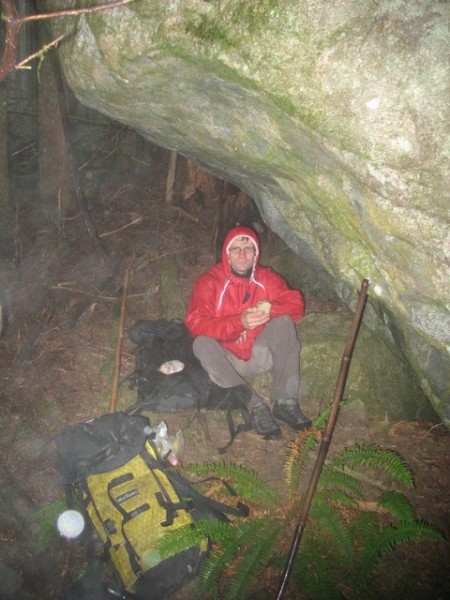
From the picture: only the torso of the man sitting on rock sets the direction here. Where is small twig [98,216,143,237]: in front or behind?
behind

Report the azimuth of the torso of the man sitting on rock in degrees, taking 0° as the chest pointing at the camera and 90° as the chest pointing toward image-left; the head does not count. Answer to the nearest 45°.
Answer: approximately 0°

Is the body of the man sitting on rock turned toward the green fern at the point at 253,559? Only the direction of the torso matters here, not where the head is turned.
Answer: yes

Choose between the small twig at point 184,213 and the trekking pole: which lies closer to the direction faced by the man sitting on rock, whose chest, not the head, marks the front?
the trekking pole

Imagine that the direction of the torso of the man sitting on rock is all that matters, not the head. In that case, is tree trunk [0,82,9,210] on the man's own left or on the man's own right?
on the man's own right

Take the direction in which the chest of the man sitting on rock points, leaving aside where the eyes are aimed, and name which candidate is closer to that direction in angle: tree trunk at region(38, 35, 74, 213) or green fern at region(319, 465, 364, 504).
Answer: the green fern
